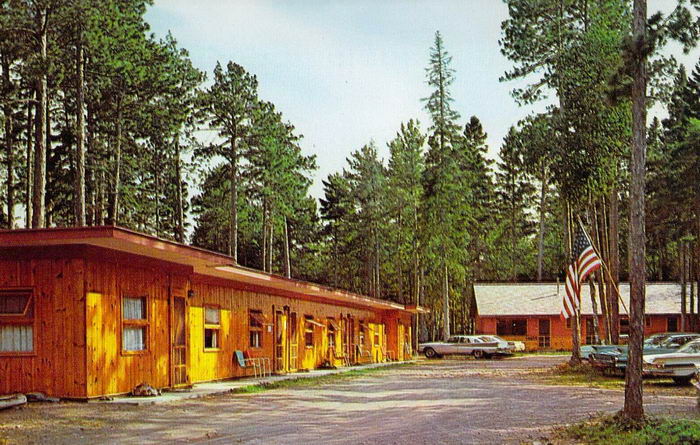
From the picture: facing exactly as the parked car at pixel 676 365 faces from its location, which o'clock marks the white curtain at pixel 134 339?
The white curtain is roughly at 12 o'clock from the parked car.

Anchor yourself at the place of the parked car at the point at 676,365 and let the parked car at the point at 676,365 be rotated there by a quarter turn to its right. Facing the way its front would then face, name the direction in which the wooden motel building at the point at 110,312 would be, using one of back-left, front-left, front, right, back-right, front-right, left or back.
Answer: left

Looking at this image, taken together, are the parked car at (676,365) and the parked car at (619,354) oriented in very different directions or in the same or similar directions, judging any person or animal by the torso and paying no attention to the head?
same or similar directions

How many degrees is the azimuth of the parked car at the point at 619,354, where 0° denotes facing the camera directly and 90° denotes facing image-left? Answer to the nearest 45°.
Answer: approximately 45°

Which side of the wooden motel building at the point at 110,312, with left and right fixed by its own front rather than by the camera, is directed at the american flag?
left

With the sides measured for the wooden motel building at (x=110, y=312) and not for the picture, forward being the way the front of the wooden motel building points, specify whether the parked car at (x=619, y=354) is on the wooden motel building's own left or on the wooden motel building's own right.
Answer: on the wooden motel building's own left

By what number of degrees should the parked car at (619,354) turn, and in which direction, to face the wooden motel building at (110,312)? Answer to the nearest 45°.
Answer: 0° — it already faces it

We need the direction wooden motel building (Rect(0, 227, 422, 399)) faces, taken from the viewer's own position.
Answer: facing the viewer and to the right of the viewer
